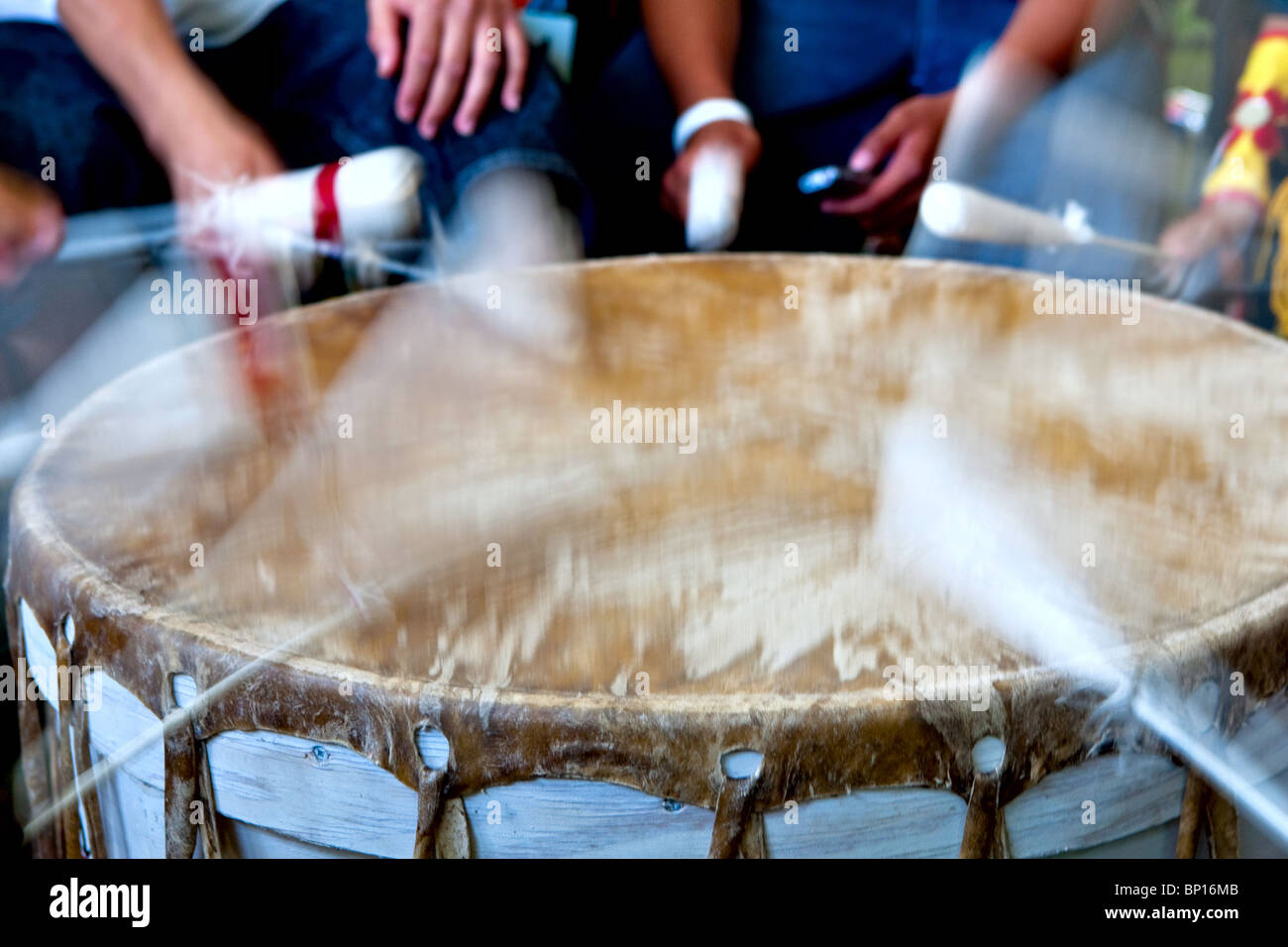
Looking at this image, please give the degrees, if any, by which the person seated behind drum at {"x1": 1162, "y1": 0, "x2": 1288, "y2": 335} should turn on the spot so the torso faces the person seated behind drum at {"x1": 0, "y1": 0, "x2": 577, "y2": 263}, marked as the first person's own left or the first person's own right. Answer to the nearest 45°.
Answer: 0° — they already face them

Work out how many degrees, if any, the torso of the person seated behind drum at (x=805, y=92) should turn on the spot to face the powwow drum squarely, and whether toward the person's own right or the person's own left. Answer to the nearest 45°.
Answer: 0° — they already face it

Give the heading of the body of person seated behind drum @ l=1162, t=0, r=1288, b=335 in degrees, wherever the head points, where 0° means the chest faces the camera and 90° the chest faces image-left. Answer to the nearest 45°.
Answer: approximately 45°

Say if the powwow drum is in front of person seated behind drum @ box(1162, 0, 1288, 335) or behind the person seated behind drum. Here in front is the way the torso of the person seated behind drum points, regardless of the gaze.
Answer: in front

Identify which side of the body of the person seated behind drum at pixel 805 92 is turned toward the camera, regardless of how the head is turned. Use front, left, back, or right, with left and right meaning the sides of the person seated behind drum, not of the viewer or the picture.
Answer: front
